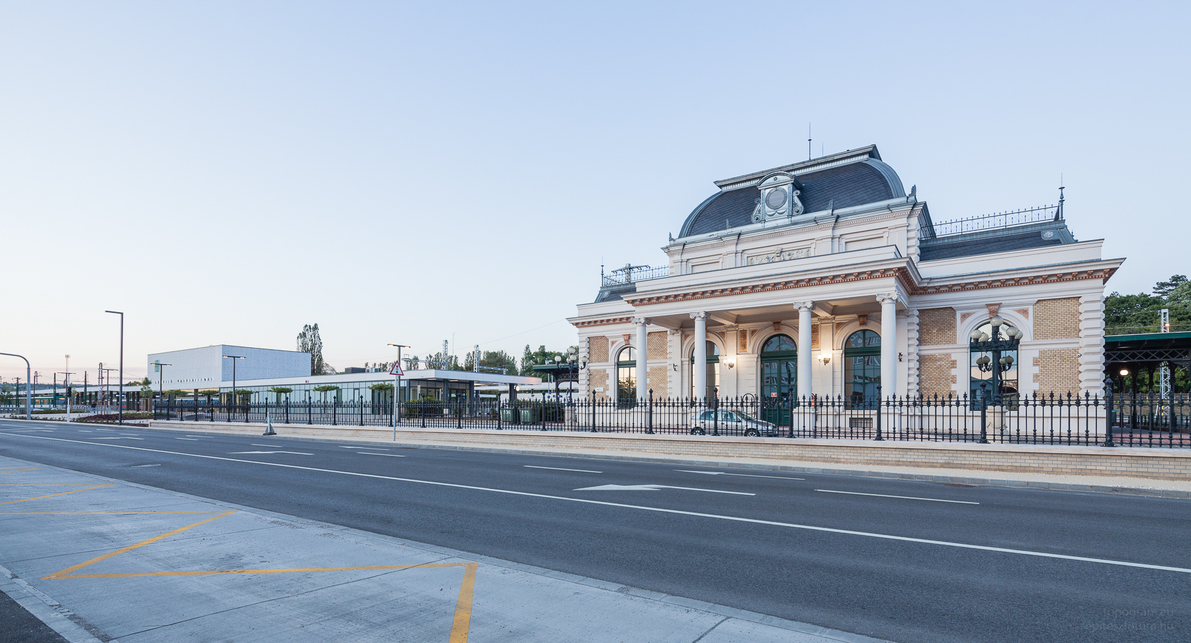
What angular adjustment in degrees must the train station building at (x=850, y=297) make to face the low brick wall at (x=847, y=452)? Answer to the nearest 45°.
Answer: approximately 45° to its left

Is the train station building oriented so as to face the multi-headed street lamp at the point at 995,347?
no

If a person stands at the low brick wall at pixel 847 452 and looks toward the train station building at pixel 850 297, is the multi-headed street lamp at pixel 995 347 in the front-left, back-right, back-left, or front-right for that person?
front-right

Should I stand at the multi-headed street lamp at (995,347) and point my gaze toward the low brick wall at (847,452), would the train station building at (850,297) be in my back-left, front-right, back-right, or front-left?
back-right
